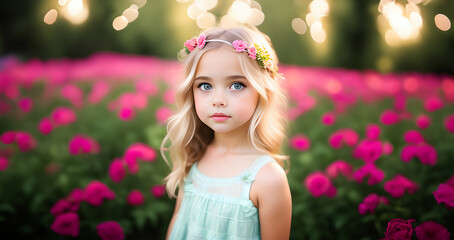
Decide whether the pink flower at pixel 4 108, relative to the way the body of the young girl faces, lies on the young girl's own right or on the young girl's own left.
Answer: on the young girl's own right

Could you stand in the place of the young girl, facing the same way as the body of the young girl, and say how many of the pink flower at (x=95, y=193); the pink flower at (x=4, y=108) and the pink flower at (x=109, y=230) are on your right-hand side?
3

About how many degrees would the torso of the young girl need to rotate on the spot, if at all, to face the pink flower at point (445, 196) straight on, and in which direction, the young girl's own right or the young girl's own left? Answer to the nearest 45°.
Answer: approximately 135° to the young girl's own left

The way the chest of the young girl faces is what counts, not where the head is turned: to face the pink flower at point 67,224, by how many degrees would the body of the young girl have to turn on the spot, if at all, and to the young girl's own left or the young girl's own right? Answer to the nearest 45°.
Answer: approximately 90° to the young girl's own right

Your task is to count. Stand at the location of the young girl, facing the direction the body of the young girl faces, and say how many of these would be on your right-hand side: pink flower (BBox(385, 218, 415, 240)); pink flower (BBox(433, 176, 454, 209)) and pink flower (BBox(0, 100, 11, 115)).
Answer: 1

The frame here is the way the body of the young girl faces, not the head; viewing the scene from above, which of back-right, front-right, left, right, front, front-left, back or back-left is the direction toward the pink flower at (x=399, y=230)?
back-left

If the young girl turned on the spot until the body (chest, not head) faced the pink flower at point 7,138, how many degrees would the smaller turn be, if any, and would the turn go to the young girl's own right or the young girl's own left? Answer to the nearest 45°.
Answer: approximately 90° to the young girl's own right

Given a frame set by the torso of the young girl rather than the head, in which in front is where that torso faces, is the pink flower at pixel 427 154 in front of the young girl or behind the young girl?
behind

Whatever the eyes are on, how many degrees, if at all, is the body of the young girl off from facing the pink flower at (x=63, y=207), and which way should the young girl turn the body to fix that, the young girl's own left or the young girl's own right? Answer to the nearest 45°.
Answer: approximately 90° to the young girl's own right

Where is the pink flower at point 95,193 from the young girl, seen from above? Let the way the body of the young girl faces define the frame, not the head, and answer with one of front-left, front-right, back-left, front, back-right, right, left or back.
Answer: right

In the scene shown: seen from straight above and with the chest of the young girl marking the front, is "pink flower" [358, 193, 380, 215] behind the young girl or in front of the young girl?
behind

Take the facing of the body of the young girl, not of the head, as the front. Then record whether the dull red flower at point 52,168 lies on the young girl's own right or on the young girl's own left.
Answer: on the young girl's own right

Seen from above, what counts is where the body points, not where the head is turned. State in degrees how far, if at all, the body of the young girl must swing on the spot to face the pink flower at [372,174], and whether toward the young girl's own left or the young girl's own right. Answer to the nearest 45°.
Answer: approximately 180°

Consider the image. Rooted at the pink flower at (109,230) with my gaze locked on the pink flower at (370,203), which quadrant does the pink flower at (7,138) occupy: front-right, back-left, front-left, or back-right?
back-left
